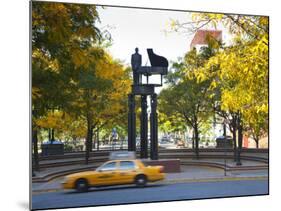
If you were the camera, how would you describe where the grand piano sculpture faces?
facing to the left of the viewer
